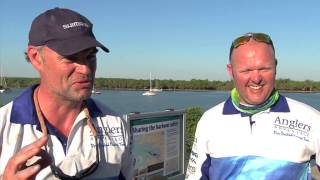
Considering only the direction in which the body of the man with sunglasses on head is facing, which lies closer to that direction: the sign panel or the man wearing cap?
the man wearing cap

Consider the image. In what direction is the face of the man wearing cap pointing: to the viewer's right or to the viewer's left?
to the viewer's right

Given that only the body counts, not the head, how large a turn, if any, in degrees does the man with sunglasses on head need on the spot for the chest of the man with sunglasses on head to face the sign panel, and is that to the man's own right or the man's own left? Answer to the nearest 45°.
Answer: approximately 135° to the man's own right

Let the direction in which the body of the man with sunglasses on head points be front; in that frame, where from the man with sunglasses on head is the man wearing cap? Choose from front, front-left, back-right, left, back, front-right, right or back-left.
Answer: front-right

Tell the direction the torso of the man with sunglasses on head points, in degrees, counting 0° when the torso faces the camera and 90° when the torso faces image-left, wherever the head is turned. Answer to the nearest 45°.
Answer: approximately 0°
